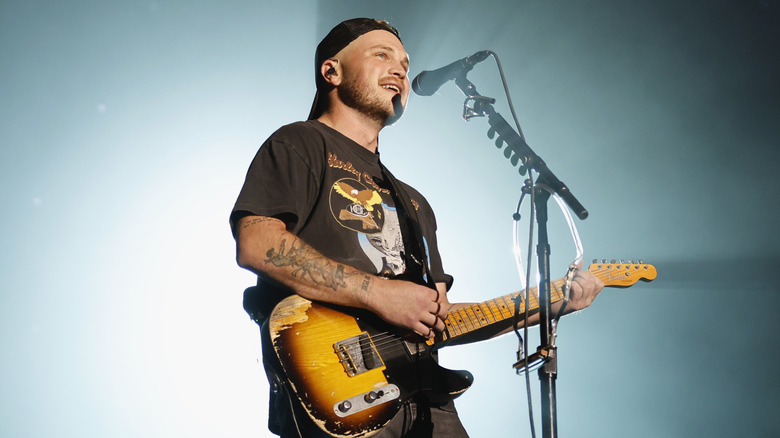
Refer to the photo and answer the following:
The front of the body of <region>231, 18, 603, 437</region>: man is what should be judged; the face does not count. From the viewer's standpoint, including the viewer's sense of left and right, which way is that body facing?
facing the viewer and to the right of the viewer

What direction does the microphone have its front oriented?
to the viewer's left

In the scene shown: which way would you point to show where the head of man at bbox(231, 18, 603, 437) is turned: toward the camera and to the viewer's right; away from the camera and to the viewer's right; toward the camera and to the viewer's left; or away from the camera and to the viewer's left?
toward the camera and to the viewer's right

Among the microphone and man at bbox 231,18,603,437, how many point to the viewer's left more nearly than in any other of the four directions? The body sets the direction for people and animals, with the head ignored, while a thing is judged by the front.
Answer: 1
